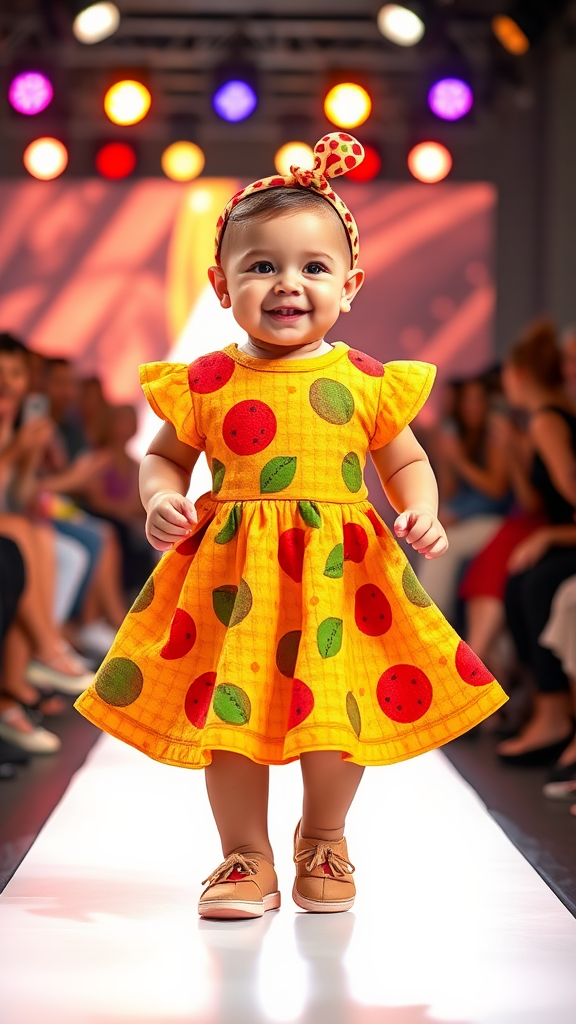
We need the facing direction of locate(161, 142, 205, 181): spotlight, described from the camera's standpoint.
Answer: facing the viewer

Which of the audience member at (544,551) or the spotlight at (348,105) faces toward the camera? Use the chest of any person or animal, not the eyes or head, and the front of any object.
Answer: the spotlight

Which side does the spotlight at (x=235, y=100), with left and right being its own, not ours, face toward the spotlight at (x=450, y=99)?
left

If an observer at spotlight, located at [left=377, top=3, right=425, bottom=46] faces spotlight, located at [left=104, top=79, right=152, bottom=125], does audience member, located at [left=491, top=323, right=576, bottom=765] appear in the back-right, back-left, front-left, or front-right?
back-left

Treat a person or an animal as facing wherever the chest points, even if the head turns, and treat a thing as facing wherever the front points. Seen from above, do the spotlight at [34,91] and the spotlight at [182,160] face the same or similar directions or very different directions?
same or similar directions

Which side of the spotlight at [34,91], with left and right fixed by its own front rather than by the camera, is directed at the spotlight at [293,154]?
left

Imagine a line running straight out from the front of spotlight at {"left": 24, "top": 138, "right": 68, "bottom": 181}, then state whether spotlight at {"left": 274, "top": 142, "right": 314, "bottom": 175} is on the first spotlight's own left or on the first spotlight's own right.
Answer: on the first spotlight's own left

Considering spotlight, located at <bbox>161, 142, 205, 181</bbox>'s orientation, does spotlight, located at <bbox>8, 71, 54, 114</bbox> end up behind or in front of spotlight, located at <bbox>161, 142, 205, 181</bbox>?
in front

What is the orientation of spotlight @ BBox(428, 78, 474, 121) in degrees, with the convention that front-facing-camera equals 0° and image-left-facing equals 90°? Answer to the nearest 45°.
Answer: approximately 0°

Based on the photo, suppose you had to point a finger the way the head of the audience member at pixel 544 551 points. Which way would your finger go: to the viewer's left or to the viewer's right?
to the viewer's left

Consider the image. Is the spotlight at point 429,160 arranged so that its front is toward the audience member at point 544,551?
yes

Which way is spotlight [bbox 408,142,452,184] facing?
toward the camera

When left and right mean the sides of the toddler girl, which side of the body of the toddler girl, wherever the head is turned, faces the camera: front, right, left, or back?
front

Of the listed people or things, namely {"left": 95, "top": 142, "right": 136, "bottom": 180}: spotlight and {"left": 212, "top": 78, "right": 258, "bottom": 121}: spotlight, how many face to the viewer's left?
0

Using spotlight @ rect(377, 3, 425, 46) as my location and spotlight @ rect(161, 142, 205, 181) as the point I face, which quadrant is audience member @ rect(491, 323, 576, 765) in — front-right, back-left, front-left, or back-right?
back-left

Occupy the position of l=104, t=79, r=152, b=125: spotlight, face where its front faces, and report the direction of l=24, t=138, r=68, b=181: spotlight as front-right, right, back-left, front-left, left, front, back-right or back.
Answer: back-right

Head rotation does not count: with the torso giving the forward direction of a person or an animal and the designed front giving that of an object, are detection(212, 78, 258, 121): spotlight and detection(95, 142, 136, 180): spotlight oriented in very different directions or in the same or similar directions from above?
same or similar directions
